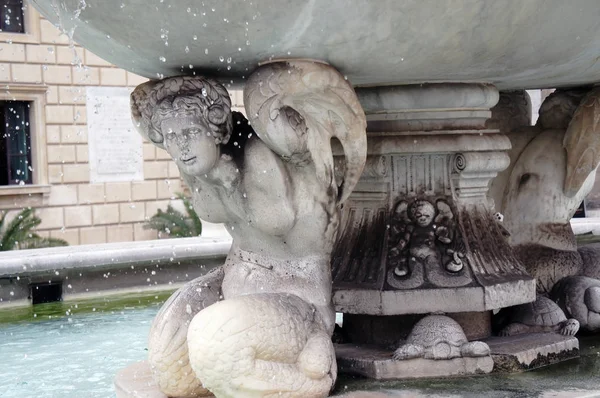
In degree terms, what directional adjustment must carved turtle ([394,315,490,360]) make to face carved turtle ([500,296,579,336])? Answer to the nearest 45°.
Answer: approximately 135° to its left

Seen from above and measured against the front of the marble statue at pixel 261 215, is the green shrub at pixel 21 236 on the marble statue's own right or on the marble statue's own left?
on the marble statue's own right

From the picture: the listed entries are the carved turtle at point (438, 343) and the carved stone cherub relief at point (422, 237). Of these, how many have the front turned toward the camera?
2

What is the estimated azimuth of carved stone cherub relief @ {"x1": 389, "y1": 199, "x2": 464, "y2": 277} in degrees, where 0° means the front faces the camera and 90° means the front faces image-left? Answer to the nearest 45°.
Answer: approximately 0°

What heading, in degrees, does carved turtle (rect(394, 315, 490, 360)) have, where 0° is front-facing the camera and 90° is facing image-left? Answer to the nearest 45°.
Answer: approximately 0°

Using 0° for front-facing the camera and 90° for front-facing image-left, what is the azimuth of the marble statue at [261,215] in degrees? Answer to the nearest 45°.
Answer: approximately 45°
